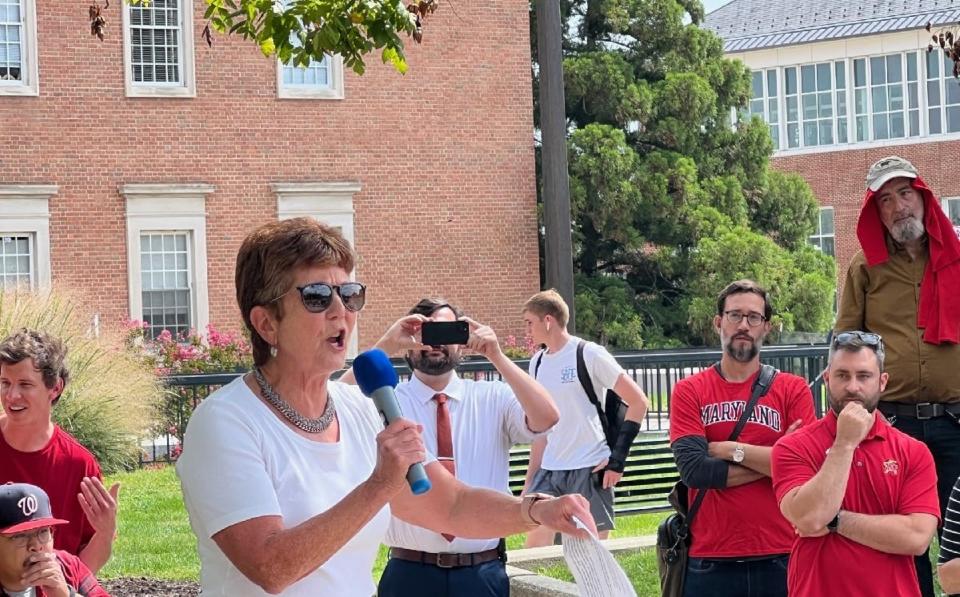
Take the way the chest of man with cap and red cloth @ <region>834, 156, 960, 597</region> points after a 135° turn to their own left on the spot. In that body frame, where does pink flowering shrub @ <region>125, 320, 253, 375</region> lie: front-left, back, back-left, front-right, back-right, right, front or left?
left

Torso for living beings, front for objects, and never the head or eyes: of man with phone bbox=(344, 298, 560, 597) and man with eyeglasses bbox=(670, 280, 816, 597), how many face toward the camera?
2

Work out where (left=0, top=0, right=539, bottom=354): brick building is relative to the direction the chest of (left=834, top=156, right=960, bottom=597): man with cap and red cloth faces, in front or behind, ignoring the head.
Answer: behind

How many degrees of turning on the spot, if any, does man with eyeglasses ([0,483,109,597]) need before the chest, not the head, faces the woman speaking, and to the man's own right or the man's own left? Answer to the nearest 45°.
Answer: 0° — they already face them

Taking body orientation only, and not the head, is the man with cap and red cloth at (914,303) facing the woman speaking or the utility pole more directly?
the woman speaking

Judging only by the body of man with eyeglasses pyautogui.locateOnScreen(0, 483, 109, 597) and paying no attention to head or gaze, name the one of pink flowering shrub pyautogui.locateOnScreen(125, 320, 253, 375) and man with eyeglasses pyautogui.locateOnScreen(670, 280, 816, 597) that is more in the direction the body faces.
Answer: the man with eyeglasses

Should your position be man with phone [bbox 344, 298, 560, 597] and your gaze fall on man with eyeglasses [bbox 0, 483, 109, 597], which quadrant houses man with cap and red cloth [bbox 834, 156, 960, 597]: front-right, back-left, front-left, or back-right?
back-left

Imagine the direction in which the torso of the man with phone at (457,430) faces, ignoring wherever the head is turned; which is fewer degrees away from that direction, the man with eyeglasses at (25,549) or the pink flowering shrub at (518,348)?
the man with eyeglasses
